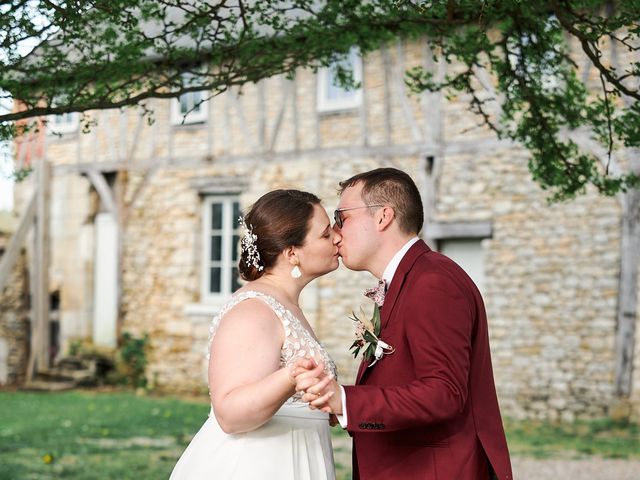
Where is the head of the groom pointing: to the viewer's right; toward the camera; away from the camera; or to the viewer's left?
to the viewer's left

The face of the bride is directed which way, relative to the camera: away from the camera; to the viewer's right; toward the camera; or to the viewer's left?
to the viewer's right

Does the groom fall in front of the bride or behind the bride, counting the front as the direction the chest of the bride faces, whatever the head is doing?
in front

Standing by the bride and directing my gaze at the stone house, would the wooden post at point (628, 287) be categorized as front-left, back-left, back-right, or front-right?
front-right

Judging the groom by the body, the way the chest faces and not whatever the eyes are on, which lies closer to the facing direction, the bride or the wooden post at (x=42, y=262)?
the bride

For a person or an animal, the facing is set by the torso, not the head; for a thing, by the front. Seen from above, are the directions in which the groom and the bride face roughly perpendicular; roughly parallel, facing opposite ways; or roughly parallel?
roughly parallel, facing opposite ways

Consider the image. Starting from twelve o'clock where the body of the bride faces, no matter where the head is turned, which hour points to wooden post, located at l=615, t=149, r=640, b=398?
The wooden post is roughly at 10 o'clock from the bride.

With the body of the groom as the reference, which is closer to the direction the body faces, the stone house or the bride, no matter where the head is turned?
the bride

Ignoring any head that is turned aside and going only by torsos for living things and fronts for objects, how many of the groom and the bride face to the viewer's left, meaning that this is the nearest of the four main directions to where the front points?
1

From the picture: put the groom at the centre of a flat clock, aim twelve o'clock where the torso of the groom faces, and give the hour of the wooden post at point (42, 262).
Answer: The wooden post is roughly at 2 o'clock from the groom.

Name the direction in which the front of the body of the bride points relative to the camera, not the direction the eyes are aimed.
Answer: to the viewer's right

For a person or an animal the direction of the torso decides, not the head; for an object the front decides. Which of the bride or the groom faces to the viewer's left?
the groom

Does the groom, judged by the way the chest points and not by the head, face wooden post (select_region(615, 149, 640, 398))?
no

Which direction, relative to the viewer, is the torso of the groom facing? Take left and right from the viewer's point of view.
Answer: facing to the left of the viewer

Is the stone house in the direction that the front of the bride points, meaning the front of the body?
no

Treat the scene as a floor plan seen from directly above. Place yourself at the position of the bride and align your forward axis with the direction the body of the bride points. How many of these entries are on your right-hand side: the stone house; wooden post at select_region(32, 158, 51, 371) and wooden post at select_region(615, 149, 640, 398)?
0

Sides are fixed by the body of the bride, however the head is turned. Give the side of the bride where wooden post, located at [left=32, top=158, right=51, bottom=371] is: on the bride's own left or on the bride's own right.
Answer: on the bride's own left
